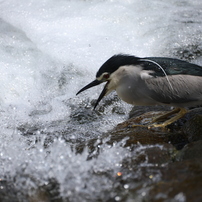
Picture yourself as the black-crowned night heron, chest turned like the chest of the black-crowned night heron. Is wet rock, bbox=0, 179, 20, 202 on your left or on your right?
on your left

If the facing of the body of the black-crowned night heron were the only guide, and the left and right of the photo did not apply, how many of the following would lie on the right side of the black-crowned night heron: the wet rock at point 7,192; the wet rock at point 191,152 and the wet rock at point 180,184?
0

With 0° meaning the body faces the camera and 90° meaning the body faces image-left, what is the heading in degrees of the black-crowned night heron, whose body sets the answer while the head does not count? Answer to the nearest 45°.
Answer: approximately 90°

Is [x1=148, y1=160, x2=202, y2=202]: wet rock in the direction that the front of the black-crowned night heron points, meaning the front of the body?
no

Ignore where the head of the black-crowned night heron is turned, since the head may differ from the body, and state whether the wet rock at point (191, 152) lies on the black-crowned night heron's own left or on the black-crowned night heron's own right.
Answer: on the black-crowned night heron's own left
